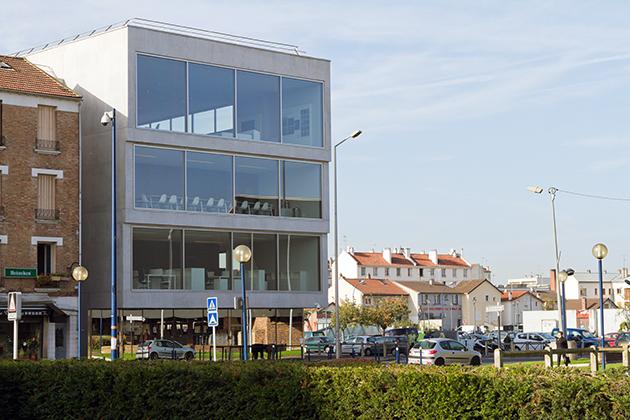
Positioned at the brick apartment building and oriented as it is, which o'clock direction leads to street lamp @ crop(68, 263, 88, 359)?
The street lamp is roughly at 11 o'clock from the brick apartment building.

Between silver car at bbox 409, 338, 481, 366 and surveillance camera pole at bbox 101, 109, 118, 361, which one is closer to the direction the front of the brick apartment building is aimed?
the surveillance camera pole

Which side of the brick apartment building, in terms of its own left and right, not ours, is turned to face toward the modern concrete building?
left

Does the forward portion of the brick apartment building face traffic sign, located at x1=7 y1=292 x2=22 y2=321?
yes

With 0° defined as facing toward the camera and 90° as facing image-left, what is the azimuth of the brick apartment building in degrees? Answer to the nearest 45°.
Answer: approximately 0°

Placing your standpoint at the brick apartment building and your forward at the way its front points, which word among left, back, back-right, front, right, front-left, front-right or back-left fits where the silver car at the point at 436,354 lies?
left

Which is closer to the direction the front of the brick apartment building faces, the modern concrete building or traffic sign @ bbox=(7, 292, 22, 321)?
the traffic sign

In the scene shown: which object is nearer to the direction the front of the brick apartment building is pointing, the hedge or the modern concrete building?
the hedge

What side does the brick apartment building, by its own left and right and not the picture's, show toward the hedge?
front
